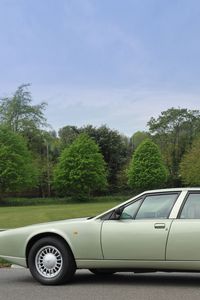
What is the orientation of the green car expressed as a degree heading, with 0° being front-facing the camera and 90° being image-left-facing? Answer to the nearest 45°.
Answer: approximately 90°
